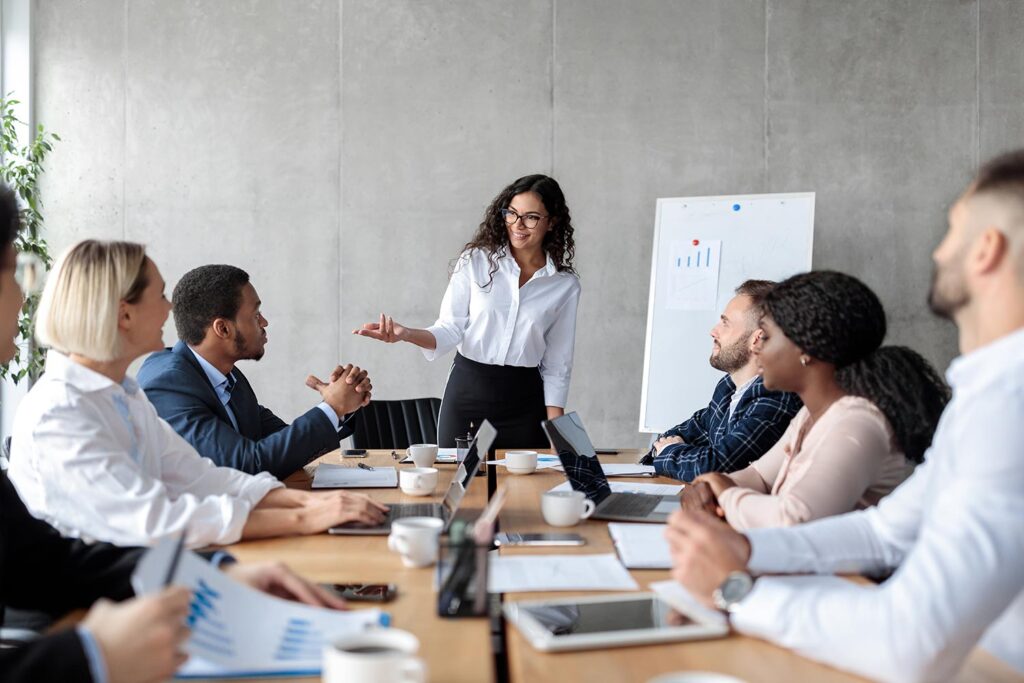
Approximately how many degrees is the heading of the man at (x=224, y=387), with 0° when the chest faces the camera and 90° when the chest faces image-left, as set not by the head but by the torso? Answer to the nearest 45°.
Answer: approximately 270°

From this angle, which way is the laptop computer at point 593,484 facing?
to the viewer's right

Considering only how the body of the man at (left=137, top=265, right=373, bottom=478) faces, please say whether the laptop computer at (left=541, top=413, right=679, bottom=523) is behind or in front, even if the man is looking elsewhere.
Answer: in front

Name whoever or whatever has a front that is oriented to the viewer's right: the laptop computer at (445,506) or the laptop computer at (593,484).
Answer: the laptop computer at (593,484)

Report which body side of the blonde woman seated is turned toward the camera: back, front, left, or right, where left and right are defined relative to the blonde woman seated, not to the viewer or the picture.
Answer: right

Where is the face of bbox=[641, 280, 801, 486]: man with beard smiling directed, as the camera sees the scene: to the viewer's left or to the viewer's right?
to the viewer's left

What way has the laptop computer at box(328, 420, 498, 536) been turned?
to the viewer's left

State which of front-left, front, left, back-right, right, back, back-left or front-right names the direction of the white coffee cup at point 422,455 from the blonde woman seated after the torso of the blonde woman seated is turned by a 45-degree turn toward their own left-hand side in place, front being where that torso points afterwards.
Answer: front

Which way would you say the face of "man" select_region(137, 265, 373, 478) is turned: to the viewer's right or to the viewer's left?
to the viewer's right

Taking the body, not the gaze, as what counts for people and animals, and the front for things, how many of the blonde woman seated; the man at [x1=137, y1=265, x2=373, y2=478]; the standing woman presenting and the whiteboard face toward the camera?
2

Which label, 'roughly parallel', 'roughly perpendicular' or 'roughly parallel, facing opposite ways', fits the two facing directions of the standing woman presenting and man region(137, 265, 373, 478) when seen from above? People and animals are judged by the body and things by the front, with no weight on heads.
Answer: roughly perpendicular

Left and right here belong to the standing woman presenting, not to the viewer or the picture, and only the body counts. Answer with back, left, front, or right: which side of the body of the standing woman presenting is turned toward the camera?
front

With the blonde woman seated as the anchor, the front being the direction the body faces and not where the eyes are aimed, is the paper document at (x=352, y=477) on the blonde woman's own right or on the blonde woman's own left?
on the blonde woman's own left

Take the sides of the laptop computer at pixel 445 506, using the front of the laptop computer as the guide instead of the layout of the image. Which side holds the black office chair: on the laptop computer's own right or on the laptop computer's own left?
on the laptop computer's own right

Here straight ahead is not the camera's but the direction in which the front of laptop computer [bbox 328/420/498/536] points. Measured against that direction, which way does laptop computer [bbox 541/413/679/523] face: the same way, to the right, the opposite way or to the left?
the opposite way

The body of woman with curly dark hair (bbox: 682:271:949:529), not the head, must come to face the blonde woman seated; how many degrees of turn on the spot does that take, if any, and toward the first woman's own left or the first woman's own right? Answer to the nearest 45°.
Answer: approximately 45° to the first woman's own left

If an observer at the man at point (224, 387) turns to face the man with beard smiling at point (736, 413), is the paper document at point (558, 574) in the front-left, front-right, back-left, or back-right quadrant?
front-right

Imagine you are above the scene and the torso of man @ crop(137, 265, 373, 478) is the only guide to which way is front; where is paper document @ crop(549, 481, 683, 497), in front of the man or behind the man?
in front
